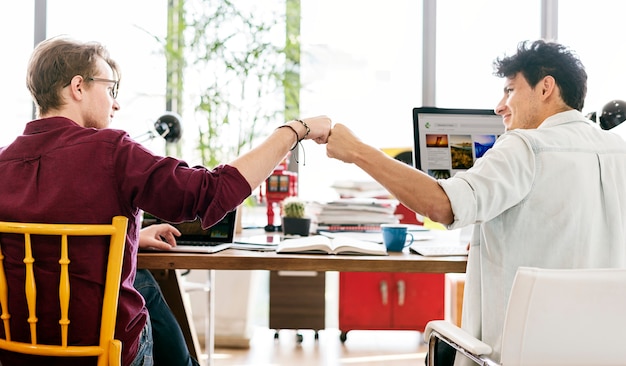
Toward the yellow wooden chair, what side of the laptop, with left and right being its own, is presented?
front

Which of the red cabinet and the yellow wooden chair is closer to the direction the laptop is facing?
the yellow wooden chair

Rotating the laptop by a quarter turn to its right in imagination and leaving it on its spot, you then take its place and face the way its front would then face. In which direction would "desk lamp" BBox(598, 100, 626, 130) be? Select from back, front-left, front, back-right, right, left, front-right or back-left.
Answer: back-right

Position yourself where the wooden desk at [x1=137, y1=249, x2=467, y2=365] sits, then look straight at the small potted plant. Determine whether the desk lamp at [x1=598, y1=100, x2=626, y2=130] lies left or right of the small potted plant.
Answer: right

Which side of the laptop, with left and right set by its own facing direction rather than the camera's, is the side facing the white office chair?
left

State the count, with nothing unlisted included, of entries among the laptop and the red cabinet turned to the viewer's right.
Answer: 0

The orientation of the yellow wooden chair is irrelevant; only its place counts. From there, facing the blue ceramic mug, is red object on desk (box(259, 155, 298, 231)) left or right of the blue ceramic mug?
left

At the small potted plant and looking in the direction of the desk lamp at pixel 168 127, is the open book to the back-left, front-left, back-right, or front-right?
back-left

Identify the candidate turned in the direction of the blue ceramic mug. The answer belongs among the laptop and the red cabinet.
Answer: the red cabinet

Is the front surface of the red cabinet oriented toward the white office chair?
yes

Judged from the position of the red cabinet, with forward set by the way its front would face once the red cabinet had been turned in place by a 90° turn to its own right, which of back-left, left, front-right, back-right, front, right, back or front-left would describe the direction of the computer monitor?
left

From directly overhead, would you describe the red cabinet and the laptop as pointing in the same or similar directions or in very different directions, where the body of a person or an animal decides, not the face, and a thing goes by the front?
same or similar directions

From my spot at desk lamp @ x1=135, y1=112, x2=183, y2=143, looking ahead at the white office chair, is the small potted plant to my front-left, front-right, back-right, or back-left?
front-left

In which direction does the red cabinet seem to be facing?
toward the camera

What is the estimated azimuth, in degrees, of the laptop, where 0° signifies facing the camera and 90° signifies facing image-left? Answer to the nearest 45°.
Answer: approximately 45°

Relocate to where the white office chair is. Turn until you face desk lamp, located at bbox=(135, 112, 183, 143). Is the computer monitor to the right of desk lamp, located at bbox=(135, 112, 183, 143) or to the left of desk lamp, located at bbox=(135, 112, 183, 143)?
right

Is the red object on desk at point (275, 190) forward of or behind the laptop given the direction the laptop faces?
behind

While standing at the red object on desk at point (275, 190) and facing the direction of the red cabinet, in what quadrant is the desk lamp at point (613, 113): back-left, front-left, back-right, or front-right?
front-right

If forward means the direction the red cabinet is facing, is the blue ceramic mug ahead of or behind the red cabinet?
ahead
